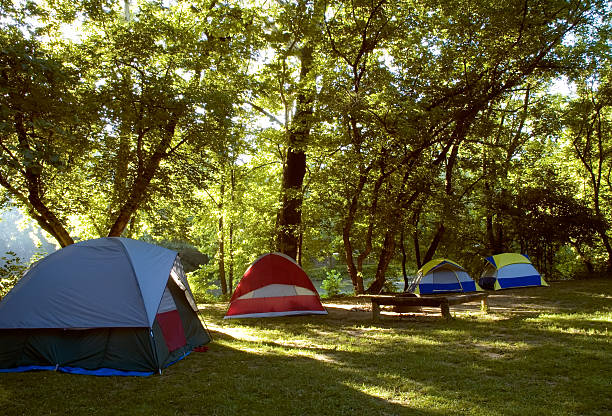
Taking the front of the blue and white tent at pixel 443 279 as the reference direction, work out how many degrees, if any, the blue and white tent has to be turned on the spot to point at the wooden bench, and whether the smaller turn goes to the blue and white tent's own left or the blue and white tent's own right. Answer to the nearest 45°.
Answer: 0° — it already faces it

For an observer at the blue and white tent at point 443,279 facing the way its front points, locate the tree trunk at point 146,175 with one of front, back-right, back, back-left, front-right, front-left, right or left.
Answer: front-right

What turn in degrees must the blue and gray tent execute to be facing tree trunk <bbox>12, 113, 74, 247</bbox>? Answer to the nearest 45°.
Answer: approximately 90° to its left

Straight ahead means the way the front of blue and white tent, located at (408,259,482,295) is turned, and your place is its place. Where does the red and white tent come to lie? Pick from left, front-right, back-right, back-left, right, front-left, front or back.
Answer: front-right

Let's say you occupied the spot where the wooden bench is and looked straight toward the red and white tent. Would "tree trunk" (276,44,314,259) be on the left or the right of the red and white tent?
right

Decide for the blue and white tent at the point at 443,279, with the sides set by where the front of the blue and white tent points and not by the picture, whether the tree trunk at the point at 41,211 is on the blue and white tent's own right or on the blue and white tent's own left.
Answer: on the blue and white tent's own right

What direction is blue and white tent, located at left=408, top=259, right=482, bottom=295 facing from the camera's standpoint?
toward the camera

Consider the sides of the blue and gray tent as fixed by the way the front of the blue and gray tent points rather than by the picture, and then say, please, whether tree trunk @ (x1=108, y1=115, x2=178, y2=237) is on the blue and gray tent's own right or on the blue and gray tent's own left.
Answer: on the blue and gray tent's own left

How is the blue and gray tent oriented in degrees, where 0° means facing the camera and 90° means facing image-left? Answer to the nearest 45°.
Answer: approximately 270°

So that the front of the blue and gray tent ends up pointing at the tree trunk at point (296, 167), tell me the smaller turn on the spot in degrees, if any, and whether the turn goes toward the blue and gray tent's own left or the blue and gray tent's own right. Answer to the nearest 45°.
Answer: approximately 45° to the blue and gray tent's own left

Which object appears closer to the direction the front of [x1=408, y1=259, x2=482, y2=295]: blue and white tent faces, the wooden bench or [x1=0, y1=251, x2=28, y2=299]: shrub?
the wooden bench

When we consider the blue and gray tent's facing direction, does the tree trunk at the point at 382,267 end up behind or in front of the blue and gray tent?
in front

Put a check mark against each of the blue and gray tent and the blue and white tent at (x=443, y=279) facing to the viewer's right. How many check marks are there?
1

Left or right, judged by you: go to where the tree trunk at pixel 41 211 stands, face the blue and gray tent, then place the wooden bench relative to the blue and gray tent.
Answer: left
